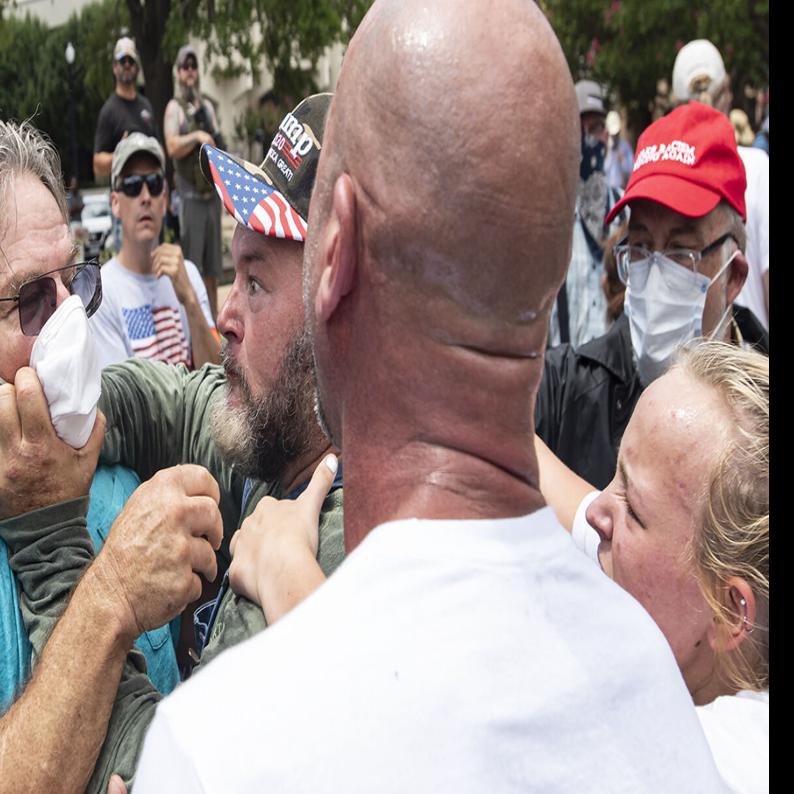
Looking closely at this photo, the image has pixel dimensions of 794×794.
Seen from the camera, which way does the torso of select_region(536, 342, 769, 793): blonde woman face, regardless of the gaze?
to the viewer's left

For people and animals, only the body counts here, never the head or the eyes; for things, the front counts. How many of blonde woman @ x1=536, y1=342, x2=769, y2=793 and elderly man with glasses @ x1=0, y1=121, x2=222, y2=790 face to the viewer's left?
1

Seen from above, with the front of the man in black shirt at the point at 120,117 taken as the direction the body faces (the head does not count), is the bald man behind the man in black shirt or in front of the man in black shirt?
in front

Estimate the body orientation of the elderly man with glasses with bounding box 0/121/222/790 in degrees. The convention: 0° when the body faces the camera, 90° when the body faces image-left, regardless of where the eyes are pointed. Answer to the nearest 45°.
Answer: approximately 315°

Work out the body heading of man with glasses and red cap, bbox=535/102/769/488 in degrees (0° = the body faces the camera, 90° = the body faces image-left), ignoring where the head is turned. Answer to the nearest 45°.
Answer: approximately 45°

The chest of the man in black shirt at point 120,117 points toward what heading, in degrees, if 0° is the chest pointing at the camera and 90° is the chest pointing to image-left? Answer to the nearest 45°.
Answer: approximately 0°

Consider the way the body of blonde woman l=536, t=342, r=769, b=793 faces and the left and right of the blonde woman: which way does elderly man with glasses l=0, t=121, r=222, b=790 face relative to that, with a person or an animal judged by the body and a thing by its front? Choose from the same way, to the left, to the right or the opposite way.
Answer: the opposite way

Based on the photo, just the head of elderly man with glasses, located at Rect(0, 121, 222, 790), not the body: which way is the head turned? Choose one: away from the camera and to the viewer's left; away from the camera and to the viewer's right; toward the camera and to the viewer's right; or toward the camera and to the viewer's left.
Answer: toward the camera and to the viewer's right

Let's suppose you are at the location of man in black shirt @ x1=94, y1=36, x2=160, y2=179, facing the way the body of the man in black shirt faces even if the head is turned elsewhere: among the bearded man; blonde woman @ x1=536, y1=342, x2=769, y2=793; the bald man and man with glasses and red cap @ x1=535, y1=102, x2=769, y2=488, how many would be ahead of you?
4

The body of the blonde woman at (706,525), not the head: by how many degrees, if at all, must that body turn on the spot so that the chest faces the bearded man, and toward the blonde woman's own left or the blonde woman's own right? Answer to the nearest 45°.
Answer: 0° — they already face them

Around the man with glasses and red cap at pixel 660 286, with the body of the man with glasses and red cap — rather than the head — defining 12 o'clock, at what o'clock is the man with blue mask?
The man with blue mask is roughly at 4 o'clock from the man with glasses and red cap.
